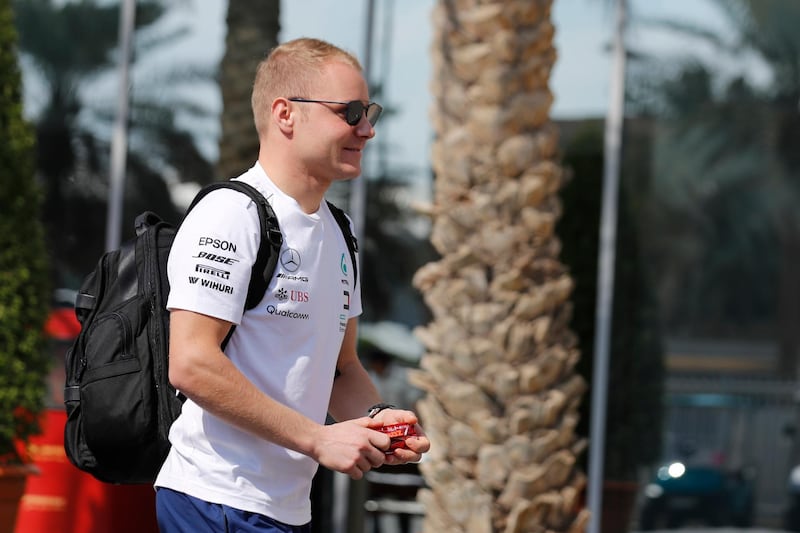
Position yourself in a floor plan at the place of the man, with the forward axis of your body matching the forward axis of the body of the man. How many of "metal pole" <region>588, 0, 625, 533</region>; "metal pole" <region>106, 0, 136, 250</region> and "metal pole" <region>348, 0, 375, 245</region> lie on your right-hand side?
0

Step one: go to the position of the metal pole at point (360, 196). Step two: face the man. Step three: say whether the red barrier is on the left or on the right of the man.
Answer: right

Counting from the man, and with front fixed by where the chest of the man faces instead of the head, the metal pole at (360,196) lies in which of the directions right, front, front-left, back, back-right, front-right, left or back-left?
back-left

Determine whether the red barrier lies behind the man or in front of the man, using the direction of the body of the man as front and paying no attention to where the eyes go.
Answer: behind

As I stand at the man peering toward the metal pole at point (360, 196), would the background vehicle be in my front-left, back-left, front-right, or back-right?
front-right

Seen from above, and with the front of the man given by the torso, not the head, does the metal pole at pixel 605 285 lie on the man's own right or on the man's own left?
on the man's own left

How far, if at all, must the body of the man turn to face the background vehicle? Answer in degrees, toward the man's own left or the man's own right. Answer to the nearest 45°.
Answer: approximately 90° to the man's own left

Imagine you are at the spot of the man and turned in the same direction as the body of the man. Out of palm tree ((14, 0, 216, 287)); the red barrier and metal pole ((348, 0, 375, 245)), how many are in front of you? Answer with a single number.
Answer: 0

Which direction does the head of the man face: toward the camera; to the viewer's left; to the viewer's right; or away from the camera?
to the viewer's right

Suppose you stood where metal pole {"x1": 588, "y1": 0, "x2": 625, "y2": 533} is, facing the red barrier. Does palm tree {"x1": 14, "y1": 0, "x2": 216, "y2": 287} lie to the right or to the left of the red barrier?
right

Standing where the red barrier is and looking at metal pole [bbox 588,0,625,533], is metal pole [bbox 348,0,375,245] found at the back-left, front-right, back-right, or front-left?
front-left

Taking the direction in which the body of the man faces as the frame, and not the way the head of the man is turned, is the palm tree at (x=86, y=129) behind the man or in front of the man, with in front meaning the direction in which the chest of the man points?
behind

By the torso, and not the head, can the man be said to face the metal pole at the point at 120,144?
no

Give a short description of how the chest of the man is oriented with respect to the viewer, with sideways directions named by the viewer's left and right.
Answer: facing the viewer and to the right of the viewer
